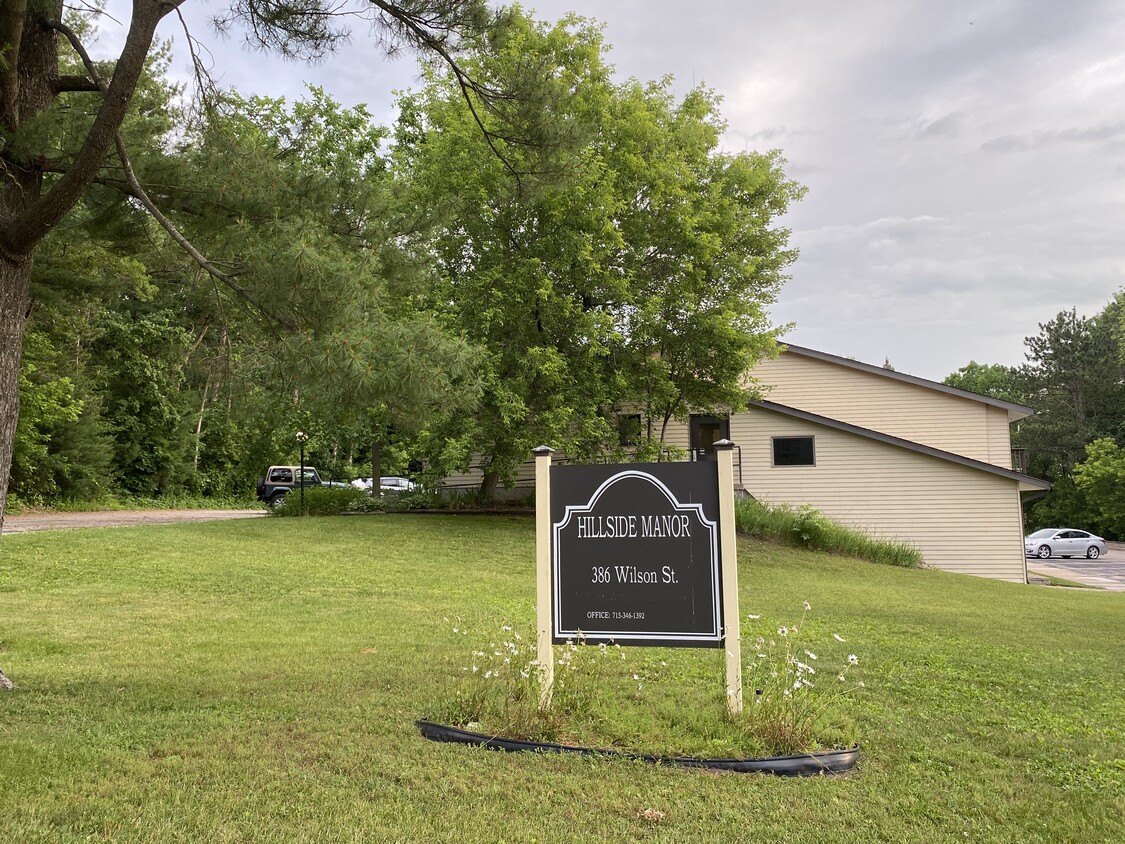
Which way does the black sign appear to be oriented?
toward the camera

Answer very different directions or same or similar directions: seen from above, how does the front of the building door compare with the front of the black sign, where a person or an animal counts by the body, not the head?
same or similar directions

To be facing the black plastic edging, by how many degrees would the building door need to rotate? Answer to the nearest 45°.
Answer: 0° — it already faces it

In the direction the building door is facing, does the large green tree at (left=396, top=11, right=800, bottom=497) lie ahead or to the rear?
ahead

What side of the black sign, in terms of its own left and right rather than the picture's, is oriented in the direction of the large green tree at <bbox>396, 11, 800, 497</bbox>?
back

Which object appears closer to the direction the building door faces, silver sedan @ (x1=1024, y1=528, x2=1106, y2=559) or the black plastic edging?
the black plastic edging

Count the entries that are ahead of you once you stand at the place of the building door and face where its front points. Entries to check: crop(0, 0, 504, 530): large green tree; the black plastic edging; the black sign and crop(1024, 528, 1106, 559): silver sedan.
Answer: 3

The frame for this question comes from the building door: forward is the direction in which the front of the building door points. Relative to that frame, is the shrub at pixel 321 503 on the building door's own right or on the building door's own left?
on the building door's own right
